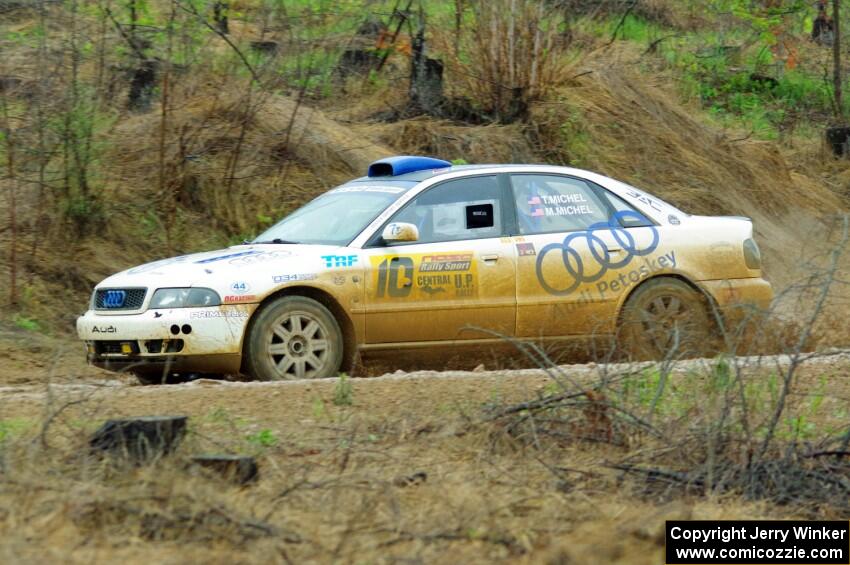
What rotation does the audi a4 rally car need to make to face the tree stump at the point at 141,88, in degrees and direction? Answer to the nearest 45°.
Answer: approximately 90° to its right

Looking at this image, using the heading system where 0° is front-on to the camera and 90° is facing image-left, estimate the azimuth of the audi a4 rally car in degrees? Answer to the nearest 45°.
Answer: approximately 45°

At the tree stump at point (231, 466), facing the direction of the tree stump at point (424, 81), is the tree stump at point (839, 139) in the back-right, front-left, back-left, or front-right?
front-right

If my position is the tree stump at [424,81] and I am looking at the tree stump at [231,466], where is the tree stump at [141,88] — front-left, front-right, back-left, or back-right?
front-right

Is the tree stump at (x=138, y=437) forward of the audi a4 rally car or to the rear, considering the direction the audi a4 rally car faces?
forward

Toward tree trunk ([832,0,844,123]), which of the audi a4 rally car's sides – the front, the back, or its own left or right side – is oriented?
right

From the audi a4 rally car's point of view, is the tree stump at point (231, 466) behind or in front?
in front

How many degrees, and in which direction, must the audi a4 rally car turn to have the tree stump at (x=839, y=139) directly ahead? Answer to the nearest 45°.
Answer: approximately 180°

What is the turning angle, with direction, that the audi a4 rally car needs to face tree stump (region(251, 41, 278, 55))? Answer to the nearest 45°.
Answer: approximately 135° to its right

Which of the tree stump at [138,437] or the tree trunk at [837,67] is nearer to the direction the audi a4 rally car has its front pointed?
the tree stump
